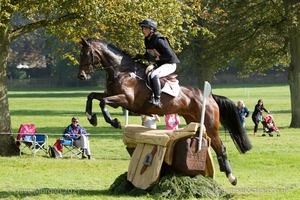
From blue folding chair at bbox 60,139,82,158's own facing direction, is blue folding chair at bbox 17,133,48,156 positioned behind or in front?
behind

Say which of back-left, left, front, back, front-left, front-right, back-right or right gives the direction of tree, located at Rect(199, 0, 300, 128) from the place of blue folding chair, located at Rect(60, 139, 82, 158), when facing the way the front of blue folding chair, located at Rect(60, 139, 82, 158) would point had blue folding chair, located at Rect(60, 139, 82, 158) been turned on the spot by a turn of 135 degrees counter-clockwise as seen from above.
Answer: front-right

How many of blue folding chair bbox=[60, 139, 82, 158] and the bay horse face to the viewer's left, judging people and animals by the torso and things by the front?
1

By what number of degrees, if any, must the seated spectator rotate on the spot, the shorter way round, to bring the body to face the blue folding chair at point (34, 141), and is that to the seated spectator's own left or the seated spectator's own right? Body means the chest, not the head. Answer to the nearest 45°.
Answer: approximately 135° to the seated spectator's own right

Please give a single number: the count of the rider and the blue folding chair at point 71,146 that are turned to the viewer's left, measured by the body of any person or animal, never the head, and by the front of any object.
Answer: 1

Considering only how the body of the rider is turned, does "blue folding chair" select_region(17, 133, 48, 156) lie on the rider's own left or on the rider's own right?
on the rider's own right

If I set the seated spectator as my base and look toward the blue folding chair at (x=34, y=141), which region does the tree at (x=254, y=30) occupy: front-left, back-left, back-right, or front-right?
back-right

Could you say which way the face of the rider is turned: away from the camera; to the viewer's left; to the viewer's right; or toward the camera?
to the viewer's left

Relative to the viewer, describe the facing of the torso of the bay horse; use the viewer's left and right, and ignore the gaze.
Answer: facing to the left of the viewer

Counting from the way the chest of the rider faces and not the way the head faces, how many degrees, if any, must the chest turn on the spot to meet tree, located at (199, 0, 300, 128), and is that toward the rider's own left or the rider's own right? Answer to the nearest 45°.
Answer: approximately 90° to the rider's own right

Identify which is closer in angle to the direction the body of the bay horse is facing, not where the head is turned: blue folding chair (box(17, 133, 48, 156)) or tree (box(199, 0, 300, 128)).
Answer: the blue folding chair

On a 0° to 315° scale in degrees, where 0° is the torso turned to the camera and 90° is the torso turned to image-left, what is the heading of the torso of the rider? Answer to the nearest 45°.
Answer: approximately 90°
